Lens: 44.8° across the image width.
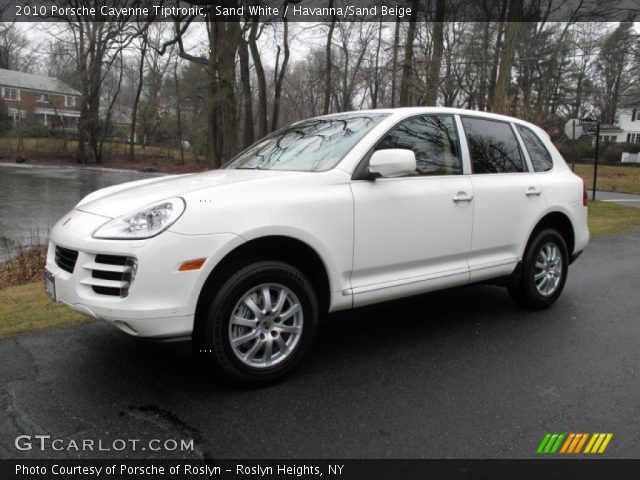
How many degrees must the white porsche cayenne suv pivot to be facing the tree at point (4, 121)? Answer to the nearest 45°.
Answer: approximately 90° to its right

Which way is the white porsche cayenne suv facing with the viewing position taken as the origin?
facing the viewer and to the left of the viewer

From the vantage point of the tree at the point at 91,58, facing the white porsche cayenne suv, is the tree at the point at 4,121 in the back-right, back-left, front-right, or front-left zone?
back-right

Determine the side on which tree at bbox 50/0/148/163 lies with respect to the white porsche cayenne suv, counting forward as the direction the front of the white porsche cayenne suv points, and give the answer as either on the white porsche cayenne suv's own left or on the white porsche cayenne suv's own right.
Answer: on the white porsche cayenne suv's own right
